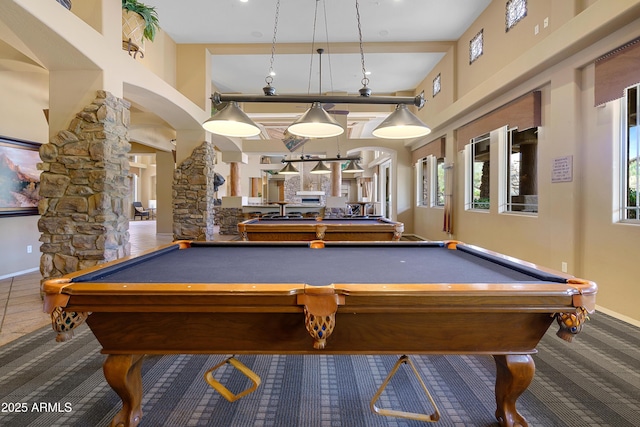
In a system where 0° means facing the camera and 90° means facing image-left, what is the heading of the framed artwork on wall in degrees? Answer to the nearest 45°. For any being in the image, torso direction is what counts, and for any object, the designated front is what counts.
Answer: approximately 315°

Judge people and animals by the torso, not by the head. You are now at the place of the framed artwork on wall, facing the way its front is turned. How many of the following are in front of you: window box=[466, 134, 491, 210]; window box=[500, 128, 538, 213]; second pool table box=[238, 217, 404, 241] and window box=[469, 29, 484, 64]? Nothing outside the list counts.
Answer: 4

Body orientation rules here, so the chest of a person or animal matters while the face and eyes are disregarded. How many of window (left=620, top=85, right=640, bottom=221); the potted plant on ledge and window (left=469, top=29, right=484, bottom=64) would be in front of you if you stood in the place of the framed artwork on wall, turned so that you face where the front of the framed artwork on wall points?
3

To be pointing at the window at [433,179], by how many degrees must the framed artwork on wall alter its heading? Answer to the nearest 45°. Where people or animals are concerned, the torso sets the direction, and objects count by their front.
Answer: approximately 45° to its left

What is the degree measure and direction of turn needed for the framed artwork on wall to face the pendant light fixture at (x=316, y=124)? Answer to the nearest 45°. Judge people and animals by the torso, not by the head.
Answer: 0° — it already faces it

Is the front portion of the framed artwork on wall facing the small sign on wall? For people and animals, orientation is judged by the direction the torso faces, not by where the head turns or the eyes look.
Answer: yes

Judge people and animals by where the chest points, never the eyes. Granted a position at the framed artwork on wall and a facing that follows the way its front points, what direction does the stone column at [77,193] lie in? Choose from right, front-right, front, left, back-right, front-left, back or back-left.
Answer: front-right
